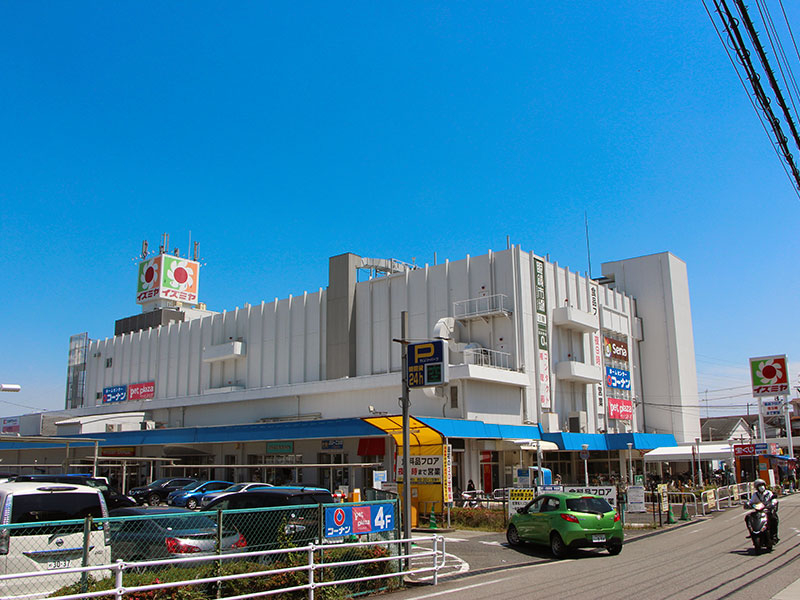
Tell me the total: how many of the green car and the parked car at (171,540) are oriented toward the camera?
0

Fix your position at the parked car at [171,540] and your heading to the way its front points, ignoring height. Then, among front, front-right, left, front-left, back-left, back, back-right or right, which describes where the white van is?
left

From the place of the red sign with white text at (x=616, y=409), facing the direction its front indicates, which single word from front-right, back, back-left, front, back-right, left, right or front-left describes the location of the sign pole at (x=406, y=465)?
front-right

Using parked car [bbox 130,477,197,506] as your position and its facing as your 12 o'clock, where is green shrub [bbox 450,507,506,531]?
The green shrub is roughly at 9 o'clock from the parked car.

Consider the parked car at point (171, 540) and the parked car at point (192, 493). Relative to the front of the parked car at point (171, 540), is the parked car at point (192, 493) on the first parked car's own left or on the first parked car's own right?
on the first parked car's own right

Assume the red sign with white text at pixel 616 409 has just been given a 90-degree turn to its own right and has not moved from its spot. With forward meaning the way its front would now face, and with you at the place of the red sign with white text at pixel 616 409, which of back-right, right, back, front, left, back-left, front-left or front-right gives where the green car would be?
front-left

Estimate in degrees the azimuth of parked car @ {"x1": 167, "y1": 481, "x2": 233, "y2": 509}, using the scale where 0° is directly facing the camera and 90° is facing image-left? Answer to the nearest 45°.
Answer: approximately 45°

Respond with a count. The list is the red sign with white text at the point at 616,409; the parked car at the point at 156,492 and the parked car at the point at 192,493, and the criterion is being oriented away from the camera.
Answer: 0
